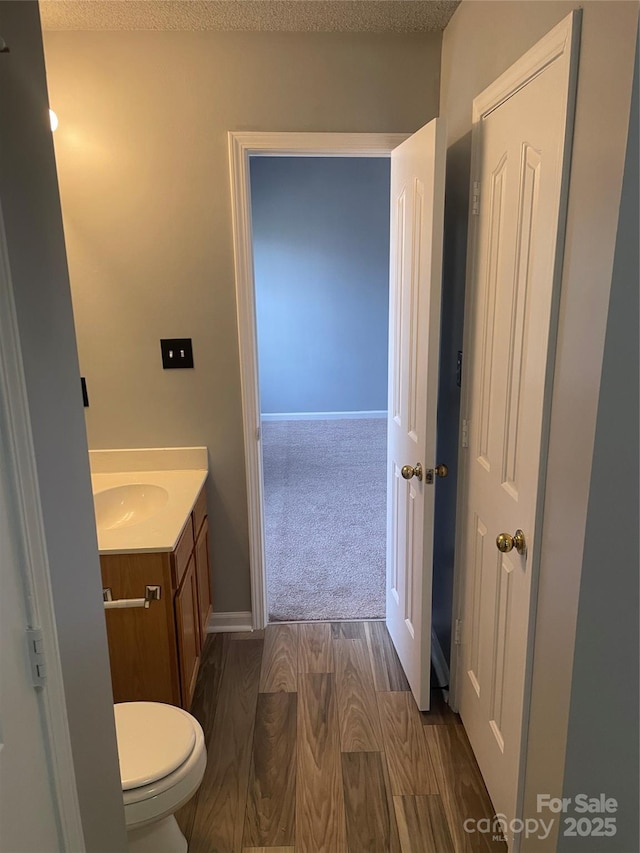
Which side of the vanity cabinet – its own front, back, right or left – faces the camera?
right

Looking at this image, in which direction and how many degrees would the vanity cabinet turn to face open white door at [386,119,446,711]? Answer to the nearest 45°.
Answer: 0° — it already faces it

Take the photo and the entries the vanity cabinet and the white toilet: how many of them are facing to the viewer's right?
2

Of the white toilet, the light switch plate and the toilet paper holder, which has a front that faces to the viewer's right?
the white toilet

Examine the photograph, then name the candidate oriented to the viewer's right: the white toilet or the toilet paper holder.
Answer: the white toilet

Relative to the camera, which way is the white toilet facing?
to the viewer's right
